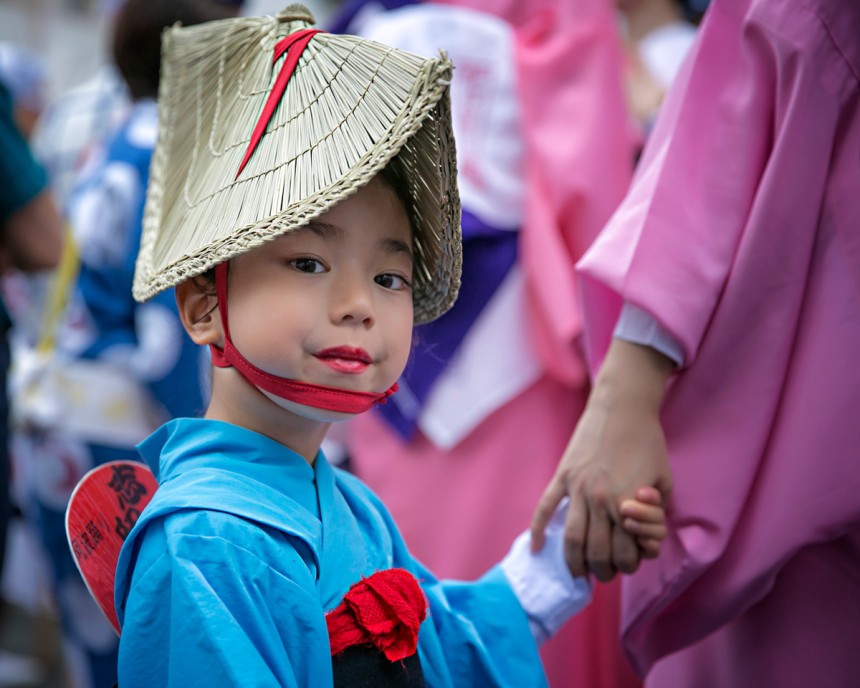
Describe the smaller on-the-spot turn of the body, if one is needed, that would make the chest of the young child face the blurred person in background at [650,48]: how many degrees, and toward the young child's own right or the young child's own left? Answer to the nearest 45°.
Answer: approximately 135° to the young child's own left

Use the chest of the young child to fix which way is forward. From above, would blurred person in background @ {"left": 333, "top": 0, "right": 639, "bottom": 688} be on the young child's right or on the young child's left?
on the young child's left

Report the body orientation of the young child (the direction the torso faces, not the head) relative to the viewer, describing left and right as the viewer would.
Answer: facing the viewer and to the right of the viewer

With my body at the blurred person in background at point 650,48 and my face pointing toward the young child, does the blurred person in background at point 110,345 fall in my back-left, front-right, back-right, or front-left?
front-right

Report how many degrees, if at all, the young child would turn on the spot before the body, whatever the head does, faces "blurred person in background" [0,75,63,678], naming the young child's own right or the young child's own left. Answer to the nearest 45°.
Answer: approximately 180°

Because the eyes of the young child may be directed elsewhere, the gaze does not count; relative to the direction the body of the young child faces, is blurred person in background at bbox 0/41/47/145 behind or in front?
behind
